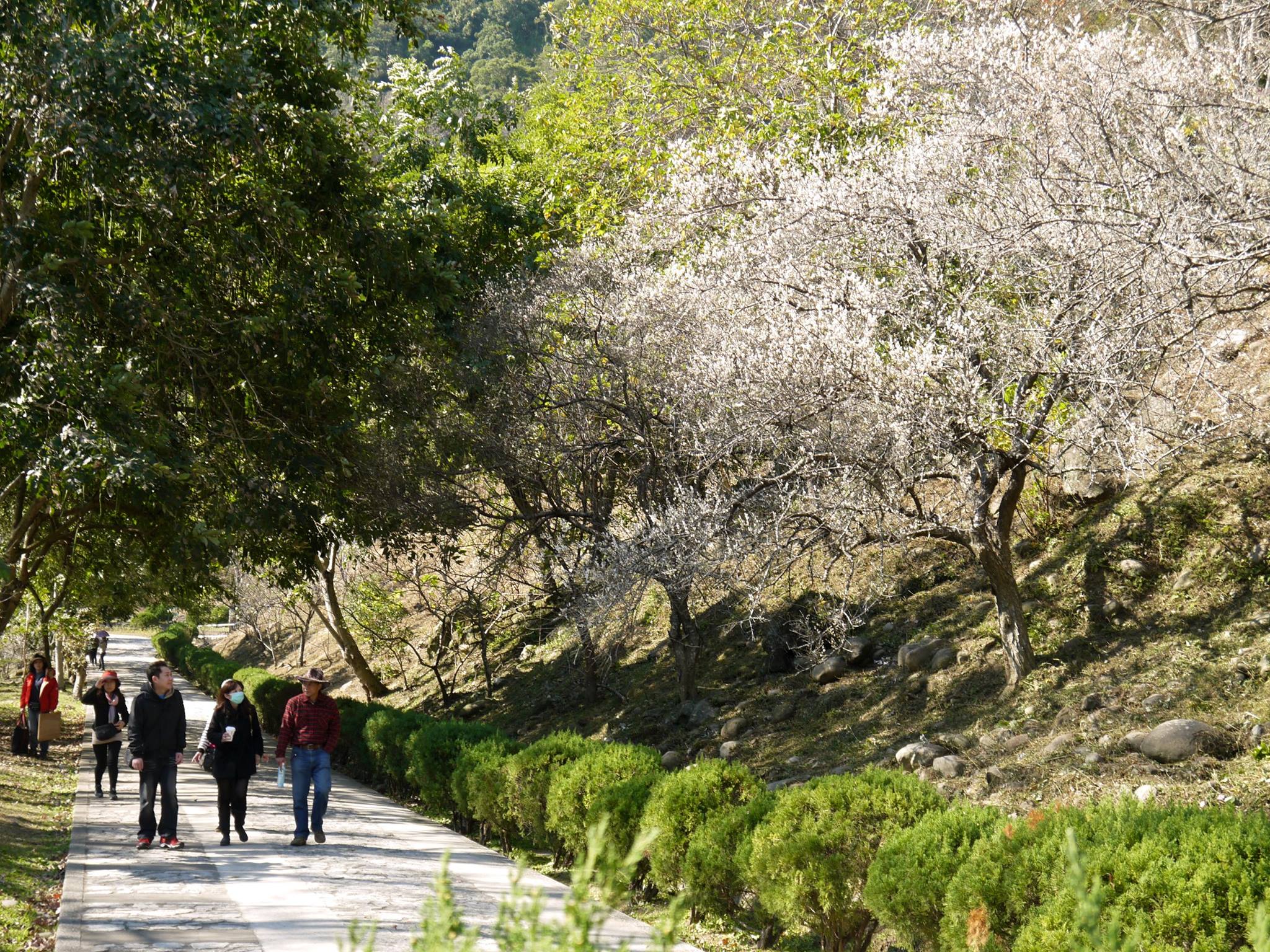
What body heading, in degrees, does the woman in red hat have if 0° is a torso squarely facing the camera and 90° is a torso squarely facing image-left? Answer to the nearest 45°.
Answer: approximately 0°

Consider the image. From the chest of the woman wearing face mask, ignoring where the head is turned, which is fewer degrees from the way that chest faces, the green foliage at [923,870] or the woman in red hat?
the green foliage

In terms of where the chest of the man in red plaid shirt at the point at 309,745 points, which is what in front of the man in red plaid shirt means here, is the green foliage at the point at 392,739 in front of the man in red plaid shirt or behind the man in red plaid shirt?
behind

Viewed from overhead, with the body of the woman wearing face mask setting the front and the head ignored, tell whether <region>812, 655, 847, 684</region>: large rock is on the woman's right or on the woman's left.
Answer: on the woman's left

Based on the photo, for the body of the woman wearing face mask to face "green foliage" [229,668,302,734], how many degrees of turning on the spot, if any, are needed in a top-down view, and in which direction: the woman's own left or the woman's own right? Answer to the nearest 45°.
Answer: approximately 180°

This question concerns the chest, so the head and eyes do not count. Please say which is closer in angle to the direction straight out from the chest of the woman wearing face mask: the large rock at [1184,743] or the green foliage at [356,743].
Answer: the large rock
